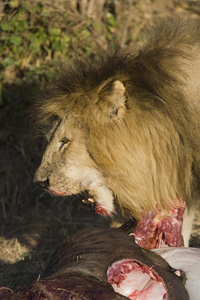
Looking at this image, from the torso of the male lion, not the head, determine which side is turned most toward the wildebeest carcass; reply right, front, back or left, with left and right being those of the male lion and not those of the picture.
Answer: left

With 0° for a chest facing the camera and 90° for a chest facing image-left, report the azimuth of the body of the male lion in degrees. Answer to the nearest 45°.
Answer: approximately 90°
